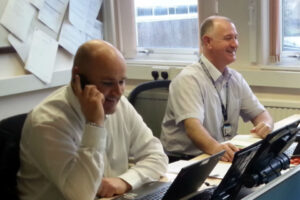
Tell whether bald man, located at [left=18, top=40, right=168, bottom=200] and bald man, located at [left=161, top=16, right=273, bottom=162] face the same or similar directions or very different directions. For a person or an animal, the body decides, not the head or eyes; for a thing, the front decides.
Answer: same or similar directions

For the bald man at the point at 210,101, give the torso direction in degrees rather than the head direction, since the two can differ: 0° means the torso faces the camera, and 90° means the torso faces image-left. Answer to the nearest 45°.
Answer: approximately 315°

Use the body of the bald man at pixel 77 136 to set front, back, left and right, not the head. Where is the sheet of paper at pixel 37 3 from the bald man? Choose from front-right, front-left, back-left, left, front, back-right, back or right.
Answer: back-left

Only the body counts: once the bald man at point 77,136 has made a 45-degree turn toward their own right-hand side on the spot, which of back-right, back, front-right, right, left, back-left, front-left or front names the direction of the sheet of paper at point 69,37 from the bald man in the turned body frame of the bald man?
back

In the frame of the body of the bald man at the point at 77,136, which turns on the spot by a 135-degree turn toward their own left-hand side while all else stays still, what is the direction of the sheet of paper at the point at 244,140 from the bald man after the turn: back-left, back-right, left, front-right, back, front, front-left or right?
front-right

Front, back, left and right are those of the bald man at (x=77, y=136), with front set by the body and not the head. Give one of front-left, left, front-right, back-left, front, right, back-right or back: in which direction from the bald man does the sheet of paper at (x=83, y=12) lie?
back-left

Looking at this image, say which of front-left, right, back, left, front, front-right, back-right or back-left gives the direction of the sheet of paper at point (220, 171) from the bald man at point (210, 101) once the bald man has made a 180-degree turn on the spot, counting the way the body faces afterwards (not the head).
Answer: back-left

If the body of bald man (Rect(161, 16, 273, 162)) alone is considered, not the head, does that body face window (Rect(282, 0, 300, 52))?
no

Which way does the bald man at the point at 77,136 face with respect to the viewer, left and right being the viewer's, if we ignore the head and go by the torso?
facing the viewer and to the right of the viewer

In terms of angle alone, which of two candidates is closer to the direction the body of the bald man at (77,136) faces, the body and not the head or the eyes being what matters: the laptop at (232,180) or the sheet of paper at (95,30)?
the laptop

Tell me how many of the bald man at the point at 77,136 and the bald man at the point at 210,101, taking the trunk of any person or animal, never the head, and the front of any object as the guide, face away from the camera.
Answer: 0

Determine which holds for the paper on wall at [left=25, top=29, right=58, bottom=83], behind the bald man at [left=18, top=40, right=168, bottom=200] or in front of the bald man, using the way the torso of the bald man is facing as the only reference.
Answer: behind

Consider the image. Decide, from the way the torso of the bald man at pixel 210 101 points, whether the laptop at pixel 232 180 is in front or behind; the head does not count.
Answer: in front
